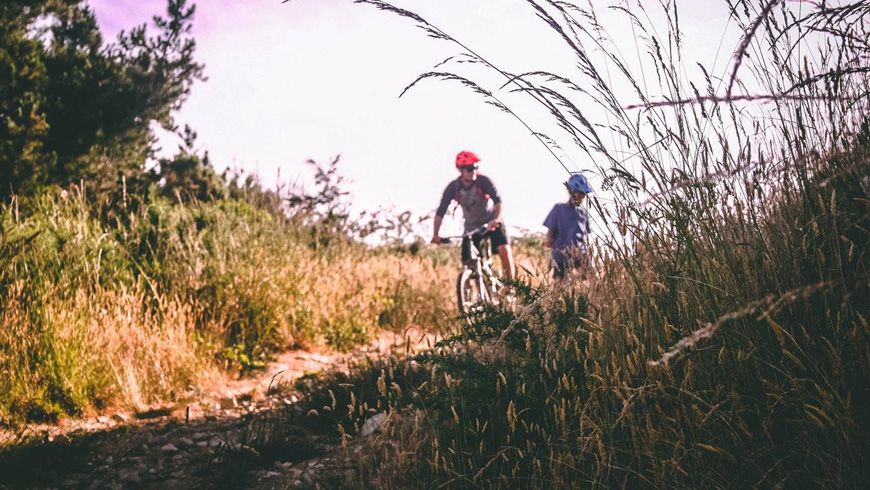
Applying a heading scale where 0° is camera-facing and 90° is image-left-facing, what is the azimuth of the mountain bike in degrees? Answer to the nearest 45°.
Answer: approximately 45°
